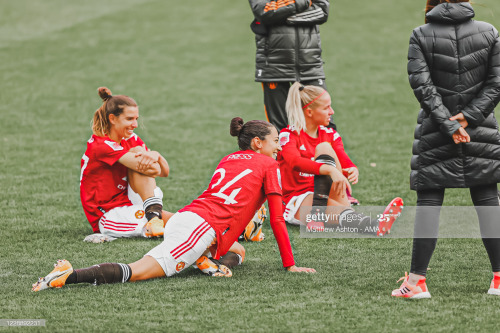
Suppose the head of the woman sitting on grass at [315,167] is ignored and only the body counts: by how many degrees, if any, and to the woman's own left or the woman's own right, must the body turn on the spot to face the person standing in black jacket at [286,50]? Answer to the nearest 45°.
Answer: approximately 135° to the woman's own left

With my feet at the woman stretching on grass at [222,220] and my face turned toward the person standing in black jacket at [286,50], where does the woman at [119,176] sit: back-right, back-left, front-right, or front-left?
front-left

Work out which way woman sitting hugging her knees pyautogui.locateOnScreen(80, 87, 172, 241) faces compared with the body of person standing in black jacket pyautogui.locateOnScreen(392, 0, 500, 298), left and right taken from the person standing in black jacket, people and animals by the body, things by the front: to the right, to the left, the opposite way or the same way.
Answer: to the right

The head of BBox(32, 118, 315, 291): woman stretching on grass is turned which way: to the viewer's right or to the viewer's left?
to the viewer's right

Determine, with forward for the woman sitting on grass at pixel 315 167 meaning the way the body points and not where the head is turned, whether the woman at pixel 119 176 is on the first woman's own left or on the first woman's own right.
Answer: on the first woman's own right

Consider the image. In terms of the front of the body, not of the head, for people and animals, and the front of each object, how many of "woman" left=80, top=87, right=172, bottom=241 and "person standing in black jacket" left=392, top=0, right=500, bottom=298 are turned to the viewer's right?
1

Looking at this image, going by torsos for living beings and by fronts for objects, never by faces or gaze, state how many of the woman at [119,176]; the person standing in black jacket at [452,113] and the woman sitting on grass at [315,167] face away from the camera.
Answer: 1

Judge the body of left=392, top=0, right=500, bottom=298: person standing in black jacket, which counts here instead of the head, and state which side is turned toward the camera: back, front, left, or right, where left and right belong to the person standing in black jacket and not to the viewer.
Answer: back

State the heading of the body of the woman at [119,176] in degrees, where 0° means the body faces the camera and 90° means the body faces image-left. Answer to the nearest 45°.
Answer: approximately 270°

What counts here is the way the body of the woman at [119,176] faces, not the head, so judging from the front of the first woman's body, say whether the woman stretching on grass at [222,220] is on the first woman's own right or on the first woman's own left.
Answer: on the first woman's own right

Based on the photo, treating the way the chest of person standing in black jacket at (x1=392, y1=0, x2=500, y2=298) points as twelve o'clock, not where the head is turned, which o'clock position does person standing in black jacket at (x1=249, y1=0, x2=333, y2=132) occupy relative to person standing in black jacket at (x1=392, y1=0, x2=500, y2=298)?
person standing in black jacket at (x1=249, y1=0, x2=333, y2=132) is roughly at 11 o'clock from person standing in black jacket at (x1=392, y1=0, x2=500, y2=298).

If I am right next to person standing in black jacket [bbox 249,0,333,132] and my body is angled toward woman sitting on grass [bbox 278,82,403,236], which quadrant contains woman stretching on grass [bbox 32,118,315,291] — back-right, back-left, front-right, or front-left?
front-right

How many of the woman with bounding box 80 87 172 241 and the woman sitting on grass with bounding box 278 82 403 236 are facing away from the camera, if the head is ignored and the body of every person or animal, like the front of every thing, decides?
0

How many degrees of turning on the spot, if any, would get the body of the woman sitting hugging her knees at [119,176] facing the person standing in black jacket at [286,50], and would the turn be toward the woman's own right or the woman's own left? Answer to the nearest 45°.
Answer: approximately 45° to the woman's own left

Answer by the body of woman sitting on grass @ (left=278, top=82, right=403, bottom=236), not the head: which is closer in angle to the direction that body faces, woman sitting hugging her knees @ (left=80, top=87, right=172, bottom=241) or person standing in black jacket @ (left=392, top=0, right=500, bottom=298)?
the person standing in black jacket

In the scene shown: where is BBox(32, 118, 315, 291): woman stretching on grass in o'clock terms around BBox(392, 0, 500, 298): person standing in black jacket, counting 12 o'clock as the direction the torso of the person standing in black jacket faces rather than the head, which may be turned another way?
The woman stretching on grass is roughly at 9 o'clock from the person standing in black jacket.
